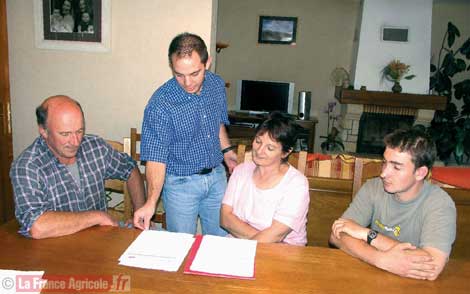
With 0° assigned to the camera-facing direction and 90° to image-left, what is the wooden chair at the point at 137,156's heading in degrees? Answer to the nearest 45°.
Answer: approximately 315°

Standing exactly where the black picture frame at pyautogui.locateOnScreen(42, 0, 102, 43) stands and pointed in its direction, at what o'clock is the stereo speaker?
The stereo speaker is roughly at 8 o'clock from the black picture frame.

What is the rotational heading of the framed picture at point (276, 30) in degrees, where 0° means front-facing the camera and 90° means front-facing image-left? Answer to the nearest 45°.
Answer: approximately 0°

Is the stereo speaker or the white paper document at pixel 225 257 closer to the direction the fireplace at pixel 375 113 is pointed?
the white paper document

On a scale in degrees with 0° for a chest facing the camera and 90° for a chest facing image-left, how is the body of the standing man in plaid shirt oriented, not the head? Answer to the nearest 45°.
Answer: approximately 315°
